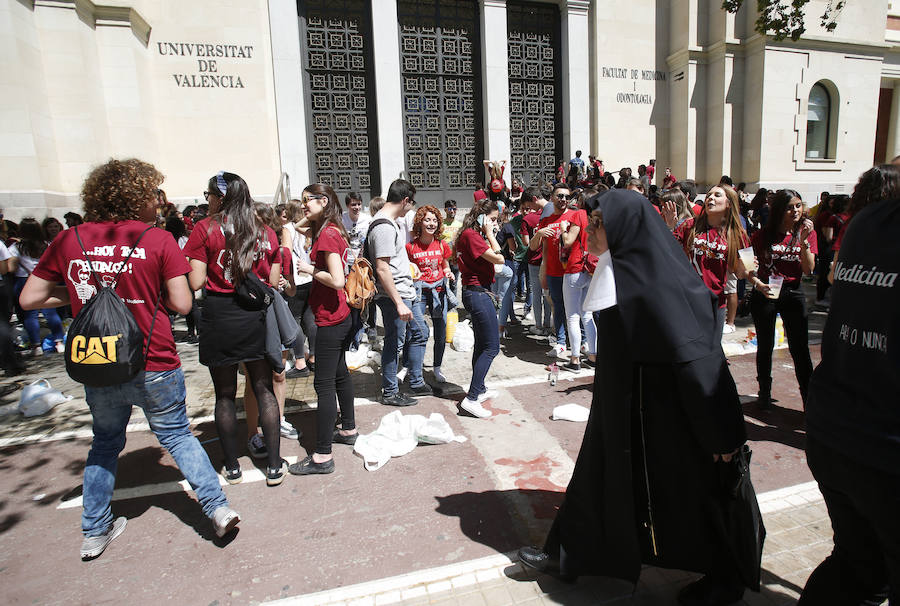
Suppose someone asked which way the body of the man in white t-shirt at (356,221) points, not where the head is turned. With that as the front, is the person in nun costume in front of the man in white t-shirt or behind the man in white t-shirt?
in front

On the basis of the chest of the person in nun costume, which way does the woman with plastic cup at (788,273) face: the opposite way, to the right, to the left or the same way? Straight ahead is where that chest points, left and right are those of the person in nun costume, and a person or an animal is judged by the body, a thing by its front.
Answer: to the left

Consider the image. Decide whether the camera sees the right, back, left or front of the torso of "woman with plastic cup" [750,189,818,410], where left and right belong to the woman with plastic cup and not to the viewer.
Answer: front

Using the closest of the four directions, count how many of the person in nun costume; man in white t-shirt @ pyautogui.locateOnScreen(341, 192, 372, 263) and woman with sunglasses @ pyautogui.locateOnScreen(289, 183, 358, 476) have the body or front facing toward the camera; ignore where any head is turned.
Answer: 1

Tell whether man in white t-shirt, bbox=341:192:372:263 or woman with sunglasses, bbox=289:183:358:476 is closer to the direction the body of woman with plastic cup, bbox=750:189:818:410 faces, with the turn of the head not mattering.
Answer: the woman with sunglasses

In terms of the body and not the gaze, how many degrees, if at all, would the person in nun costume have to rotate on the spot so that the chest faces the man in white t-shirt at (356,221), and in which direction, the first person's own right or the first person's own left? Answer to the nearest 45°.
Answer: approximately 45° to the first person's own right

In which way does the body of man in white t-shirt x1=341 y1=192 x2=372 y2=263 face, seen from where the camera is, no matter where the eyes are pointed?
toward the camera

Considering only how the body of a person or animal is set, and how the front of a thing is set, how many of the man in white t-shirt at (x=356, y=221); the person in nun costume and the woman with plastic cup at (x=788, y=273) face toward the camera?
2

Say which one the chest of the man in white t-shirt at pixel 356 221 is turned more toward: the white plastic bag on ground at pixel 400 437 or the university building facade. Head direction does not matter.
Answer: the white plastic bag on ground
